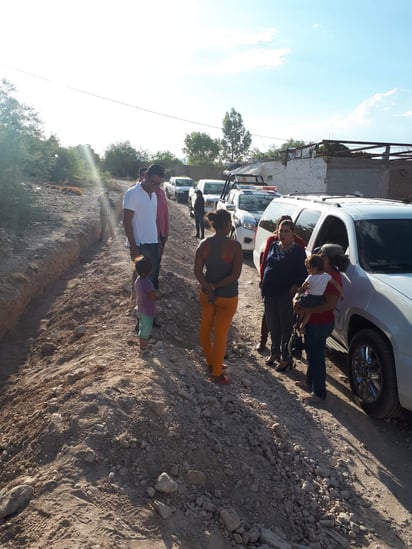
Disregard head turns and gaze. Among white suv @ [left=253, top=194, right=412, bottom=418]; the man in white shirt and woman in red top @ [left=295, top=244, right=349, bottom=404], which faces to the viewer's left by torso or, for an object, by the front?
the woman in red top

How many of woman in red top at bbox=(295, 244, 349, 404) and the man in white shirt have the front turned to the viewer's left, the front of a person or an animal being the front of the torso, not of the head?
1

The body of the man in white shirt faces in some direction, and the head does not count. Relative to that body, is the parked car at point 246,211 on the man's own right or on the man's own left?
on the man's own left

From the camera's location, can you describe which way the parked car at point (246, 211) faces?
facing the viewer and to the right of the viewer

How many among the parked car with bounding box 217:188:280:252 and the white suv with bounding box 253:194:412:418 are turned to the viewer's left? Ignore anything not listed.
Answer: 0

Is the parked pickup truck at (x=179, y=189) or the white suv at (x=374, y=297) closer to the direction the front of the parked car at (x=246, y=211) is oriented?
the white suv

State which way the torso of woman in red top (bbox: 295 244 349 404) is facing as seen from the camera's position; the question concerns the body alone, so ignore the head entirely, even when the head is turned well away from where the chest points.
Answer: to the viewer's left

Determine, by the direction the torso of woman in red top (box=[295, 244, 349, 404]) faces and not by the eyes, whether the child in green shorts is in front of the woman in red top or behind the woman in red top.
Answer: in front

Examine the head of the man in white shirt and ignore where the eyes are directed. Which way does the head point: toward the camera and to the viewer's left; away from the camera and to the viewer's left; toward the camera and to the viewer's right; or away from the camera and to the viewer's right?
toward the camera and to the viewer's right

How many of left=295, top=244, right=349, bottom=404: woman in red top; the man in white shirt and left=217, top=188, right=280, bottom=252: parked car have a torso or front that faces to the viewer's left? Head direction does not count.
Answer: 1

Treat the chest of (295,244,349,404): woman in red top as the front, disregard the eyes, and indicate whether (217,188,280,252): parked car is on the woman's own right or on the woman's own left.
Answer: on the woman's own right

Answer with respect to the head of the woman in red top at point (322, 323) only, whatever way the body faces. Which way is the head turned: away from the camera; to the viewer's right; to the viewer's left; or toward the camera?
to the viewer's left

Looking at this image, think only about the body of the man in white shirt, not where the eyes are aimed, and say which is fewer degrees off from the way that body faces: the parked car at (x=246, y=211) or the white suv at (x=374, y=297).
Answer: the white suv
